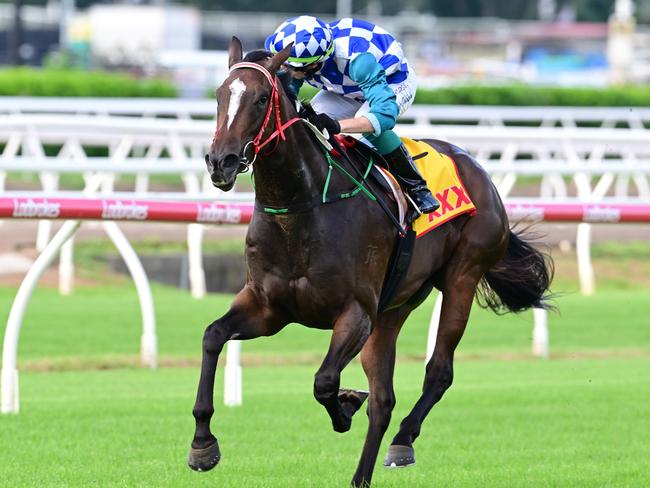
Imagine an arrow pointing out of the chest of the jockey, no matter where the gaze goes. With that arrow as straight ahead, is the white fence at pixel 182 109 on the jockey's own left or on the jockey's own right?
on the jockey's own right

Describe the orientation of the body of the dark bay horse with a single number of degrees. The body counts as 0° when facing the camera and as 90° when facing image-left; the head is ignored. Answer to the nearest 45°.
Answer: approximately 45°

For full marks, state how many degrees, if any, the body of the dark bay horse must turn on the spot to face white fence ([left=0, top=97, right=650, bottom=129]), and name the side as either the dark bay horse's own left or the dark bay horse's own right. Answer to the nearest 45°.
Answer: approximately 135° to the dark bay horse's own right

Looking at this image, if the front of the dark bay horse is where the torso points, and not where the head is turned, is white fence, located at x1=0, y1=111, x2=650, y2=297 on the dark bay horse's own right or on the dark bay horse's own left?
on the dark bay horse's own right

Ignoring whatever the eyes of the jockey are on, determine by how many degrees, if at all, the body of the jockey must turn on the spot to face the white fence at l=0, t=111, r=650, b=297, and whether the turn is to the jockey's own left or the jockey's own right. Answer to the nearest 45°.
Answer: approximately 135° to the jockey's own right
